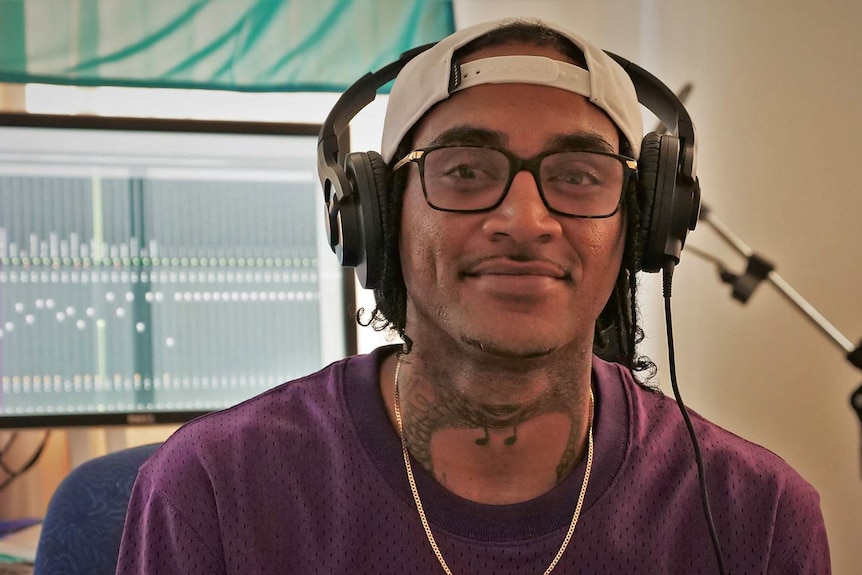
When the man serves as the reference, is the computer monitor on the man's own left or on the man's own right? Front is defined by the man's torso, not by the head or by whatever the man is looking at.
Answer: on the man's own right

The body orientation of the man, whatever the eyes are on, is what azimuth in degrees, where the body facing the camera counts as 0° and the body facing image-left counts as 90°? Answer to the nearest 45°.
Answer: approximately 0°

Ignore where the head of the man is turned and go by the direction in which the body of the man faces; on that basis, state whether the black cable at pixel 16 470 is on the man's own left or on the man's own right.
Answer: on the man's own right

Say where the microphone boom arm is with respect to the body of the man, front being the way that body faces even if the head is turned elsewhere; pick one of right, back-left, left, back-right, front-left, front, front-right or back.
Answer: back-left

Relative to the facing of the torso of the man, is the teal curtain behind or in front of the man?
behind

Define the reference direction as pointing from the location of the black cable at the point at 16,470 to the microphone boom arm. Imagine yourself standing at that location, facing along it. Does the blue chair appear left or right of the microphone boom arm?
right
